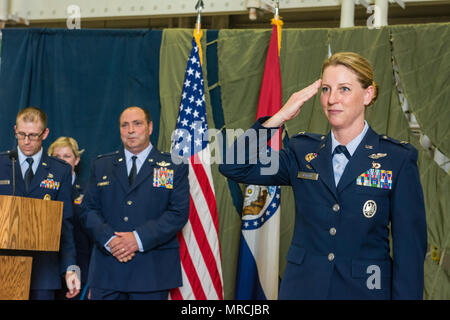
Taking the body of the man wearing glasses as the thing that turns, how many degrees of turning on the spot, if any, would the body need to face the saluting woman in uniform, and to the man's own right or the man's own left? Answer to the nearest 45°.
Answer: approximately 45° to the man's own left

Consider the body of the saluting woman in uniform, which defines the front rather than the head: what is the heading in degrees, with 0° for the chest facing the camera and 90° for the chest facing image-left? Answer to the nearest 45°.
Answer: approximately 45°

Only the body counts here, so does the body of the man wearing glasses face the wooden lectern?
yes

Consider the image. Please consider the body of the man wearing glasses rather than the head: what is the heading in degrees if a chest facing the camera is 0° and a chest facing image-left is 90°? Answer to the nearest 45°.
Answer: approximately 0°

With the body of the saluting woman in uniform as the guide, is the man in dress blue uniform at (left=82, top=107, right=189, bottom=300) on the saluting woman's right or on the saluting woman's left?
on the saluting woman's right

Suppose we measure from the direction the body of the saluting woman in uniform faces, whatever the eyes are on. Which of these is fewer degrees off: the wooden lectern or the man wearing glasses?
the wooden lectern

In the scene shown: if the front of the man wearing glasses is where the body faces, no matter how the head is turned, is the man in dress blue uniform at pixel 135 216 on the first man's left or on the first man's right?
on the first man's left
